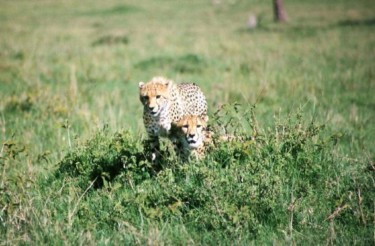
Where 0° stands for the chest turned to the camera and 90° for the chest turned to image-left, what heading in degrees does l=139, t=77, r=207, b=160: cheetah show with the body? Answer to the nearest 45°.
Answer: approximately 45°

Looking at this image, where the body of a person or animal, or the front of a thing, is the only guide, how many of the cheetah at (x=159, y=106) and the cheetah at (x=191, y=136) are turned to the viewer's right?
0

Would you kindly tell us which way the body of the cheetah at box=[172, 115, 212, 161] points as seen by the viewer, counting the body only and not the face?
toward the camera
